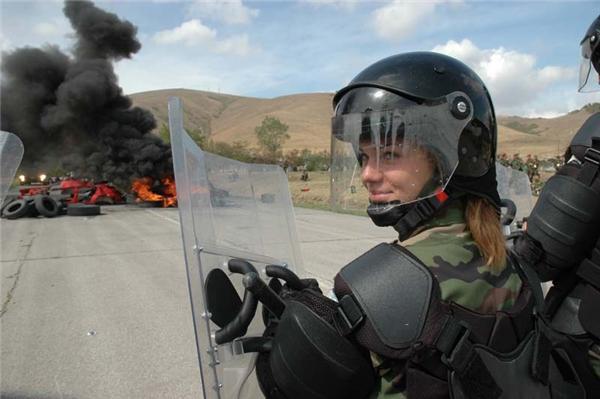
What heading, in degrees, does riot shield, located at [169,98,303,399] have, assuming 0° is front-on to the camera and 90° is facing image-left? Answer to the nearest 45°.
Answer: approximately 135°

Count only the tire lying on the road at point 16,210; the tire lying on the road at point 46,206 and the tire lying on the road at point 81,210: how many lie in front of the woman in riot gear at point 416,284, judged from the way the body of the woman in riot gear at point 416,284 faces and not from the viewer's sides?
3

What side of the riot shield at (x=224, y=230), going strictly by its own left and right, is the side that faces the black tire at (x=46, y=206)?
front

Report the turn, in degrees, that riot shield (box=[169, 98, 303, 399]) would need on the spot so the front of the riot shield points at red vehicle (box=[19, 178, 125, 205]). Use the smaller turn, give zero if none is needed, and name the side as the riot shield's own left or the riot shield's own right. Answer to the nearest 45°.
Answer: approximately 45° to the riot shield's own right

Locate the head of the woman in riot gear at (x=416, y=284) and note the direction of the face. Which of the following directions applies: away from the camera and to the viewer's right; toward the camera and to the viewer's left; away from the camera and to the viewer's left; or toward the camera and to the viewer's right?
toward the camera and to the viewer's left

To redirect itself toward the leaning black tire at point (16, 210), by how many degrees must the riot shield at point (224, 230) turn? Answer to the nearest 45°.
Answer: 0° — it already faces it

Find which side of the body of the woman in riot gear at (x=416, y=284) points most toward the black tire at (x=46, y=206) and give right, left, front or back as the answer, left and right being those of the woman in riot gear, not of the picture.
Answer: front

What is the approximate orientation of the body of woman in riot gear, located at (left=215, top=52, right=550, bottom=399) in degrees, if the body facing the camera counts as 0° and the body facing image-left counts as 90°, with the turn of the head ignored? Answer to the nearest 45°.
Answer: approximately 135°

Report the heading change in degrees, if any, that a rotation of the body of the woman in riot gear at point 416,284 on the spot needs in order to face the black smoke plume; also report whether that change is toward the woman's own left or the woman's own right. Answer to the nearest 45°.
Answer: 0° — they already face it
